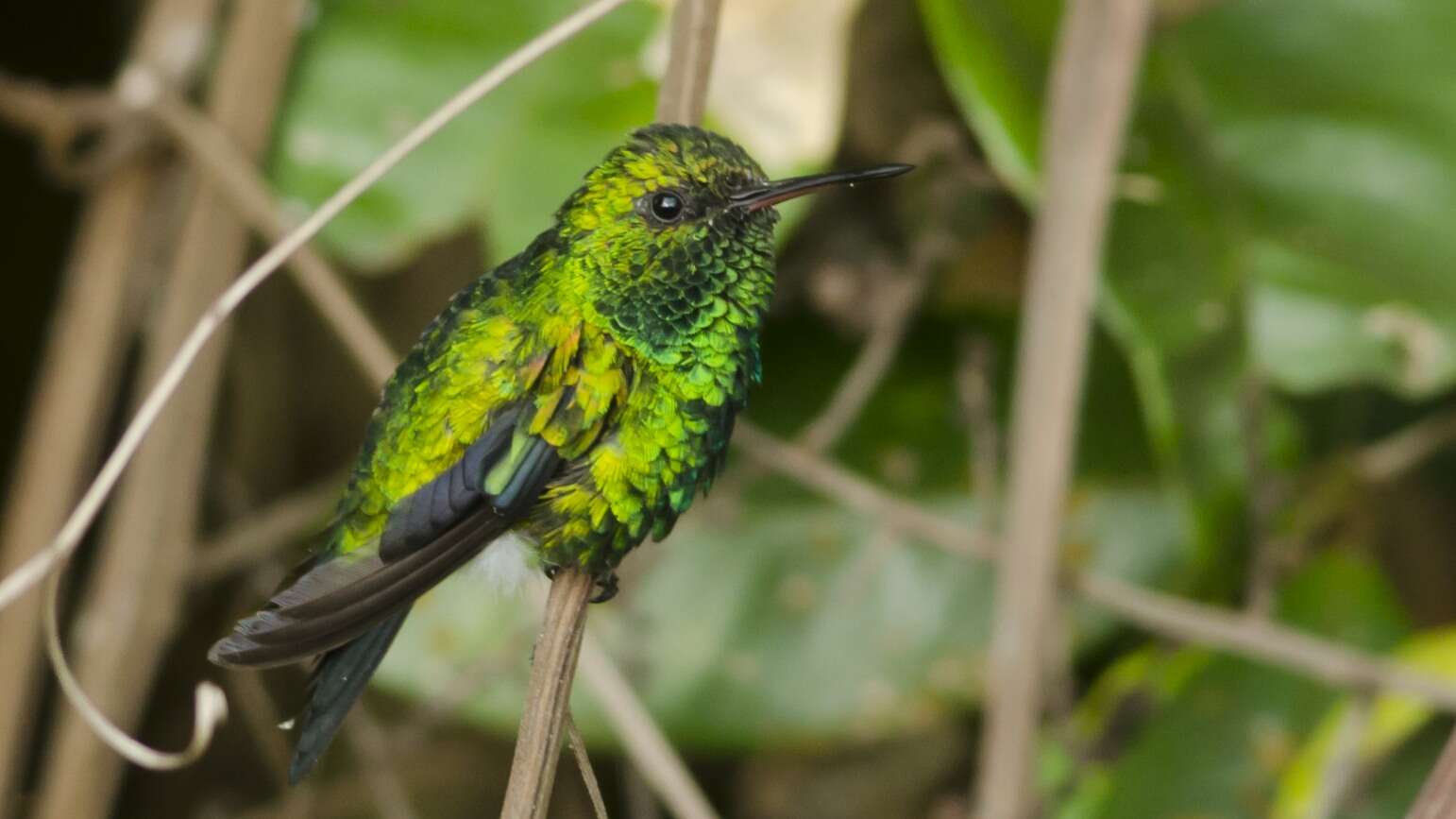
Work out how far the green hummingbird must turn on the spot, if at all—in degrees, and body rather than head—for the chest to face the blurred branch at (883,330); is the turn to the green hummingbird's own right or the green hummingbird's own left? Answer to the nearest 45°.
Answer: approximately 90° to the green hummingbird's own left

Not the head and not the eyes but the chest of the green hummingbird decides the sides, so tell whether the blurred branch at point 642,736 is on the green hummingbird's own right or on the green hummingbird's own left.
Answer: on the green hummingbird's own left

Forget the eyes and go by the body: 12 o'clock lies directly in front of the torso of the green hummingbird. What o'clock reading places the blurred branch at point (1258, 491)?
The blurred branch is roughly at 10 o'clock from the green hummingbird.

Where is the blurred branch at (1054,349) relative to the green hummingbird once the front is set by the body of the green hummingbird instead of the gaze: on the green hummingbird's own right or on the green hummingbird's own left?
on the green hummingbird's own left

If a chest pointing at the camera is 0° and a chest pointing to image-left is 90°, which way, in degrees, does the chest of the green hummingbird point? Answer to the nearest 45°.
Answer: approximately 270°

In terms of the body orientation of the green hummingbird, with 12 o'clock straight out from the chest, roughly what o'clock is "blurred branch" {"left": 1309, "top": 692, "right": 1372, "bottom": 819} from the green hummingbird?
The blurred branch is roughly at 10 o'clock from the green hummingbird.

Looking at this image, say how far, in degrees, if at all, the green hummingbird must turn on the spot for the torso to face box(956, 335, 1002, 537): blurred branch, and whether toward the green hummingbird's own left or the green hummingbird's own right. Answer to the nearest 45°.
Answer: approximately 90° to the green hummingbird's own left
